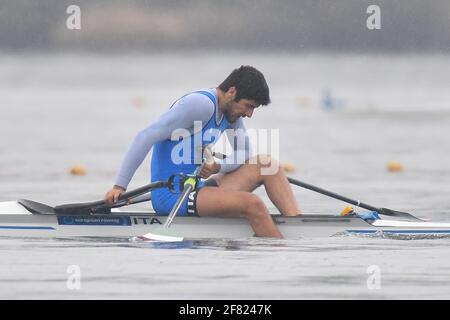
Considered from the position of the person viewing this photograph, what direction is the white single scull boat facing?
facing to the left of the viewer

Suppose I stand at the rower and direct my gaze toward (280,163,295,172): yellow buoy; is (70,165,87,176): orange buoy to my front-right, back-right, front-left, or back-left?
front-left

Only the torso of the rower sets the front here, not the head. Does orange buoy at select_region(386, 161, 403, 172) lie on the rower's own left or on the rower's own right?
on the rower's own left

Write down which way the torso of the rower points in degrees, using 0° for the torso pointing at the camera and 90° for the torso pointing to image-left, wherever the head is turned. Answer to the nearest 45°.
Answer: approximately 270°

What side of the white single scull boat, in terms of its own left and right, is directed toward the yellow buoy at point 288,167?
right

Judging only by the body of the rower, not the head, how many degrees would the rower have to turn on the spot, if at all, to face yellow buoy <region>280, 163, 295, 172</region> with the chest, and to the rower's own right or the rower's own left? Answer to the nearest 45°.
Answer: approximately 90° to the rower's own left
